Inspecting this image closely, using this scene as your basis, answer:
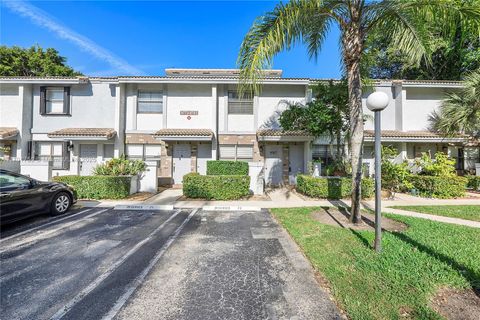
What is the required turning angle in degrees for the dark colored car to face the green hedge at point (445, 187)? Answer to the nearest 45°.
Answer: approximately 90° to its right

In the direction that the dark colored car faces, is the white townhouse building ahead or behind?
ahead

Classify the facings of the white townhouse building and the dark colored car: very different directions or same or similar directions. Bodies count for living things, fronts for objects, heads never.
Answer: very different directions

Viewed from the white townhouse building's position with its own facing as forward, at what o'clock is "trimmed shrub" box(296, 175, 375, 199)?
The trimmed shrub is roughly at 10 o'clock from the white townhouse building.

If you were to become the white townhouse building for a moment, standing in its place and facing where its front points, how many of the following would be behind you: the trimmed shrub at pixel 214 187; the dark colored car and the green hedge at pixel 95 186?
0

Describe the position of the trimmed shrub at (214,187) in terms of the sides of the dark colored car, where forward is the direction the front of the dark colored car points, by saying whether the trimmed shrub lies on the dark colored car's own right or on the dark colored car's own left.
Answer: on the dark colored car's own right

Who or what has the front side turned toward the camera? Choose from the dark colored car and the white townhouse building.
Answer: the white townhouse building

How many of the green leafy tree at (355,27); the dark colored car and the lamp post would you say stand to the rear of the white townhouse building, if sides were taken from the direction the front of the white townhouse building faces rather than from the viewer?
0

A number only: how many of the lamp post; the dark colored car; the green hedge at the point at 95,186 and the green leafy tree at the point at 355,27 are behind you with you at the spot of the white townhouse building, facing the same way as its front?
0

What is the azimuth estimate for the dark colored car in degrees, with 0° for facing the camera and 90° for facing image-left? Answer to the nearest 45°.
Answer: approximately 225°

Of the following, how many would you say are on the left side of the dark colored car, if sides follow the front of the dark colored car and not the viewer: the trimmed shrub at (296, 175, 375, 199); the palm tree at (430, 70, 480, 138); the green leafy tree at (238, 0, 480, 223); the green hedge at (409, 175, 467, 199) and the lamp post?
0

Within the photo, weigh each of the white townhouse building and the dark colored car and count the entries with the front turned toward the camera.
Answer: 1

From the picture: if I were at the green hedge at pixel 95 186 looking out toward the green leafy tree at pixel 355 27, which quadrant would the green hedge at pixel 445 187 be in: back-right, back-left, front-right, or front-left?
front-left

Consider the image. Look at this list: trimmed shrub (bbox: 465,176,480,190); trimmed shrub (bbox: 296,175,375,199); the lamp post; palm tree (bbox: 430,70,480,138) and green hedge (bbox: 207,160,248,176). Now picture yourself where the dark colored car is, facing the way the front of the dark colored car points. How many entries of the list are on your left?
0

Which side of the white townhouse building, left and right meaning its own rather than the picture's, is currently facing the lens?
front
